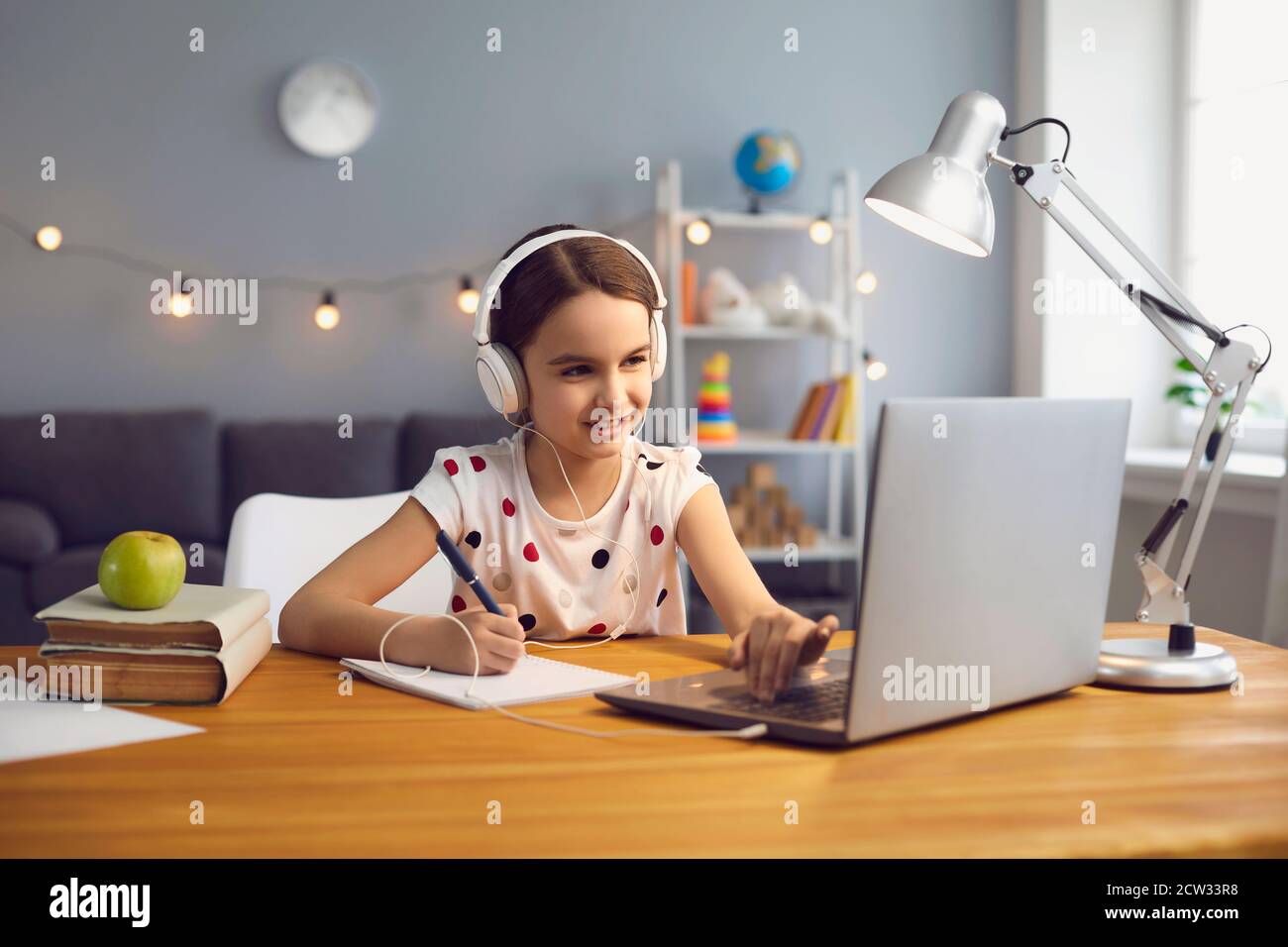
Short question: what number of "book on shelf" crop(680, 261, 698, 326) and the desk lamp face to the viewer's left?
1

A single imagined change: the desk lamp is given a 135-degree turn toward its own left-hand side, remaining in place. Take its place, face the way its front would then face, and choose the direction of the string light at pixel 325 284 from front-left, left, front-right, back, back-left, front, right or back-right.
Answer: back

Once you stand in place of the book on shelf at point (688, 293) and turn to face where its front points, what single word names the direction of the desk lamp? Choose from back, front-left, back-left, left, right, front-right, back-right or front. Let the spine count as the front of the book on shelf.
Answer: front

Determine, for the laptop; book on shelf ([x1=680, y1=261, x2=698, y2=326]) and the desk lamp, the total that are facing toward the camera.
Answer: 1

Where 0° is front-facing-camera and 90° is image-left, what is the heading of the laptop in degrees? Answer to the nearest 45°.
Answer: approximately 135°

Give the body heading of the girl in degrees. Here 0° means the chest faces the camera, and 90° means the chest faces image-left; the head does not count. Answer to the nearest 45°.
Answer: approximately 315°

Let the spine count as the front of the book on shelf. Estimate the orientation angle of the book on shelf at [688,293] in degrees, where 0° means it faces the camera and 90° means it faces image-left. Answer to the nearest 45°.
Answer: approximately 0°

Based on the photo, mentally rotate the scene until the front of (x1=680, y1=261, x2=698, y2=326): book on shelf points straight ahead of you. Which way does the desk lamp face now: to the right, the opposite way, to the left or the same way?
to the right

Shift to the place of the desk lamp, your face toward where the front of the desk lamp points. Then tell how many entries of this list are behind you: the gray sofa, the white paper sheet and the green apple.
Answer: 0

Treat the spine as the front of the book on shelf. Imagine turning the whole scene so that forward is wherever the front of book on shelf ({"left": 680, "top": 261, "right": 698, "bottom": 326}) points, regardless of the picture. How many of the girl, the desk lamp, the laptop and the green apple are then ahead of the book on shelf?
4

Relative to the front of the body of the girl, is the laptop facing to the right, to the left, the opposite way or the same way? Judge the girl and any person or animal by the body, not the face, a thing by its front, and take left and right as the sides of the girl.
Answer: the opposite way

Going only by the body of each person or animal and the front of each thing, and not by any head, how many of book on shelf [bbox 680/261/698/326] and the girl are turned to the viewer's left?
0

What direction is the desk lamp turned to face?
to the viewer's left

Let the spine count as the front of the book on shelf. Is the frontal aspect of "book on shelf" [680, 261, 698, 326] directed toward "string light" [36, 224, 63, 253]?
no

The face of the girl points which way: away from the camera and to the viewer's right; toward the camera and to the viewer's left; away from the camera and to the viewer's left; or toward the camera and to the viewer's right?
toward the camera and to the viewer's right

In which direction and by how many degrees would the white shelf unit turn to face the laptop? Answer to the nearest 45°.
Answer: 0° — it already faces it

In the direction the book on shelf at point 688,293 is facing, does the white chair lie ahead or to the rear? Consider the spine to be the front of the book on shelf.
ahead

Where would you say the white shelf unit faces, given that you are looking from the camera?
facing the viewer

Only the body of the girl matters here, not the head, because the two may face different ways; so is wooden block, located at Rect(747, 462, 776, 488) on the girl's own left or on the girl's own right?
on the girl's own left
